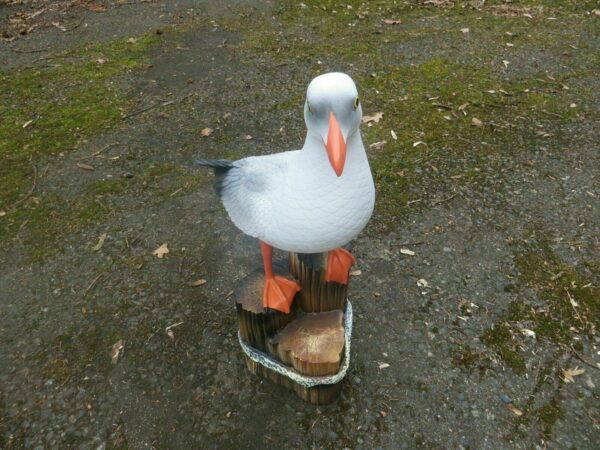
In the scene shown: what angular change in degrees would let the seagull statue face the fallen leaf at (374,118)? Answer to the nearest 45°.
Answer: approximately 135° to its left

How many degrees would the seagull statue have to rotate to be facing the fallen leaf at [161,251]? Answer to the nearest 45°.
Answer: approximately 180°

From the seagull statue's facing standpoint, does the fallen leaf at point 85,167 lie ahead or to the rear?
to the rear

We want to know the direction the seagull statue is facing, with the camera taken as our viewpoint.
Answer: facing the viewer and to the right of the viewer

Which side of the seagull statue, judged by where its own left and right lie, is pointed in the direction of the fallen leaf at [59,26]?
back

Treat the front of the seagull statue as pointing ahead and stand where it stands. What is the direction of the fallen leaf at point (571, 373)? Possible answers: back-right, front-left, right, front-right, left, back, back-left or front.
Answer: front-left

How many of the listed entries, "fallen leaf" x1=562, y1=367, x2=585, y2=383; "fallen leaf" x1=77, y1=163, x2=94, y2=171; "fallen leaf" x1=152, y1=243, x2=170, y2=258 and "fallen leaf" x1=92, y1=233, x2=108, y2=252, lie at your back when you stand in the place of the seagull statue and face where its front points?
3

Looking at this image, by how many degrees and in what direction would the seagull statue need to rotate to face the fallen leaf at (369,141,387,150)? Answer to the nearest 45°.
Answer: approximately 135° to its left

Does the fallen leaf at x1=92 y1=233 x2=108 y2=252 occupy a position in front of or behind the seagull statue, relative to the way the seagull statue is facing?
behind
